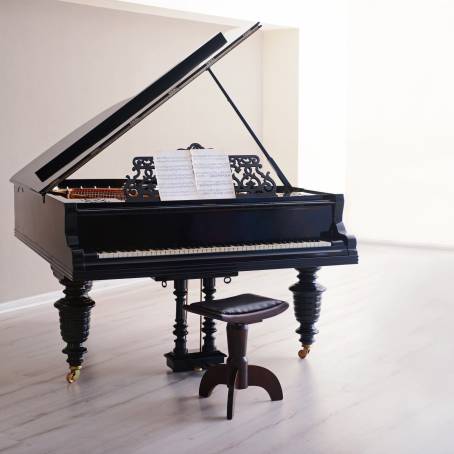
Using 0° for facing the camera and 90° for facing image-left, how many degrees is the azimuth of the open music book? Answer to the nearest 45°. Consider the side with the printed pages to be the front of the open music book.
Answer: approximately 0°
